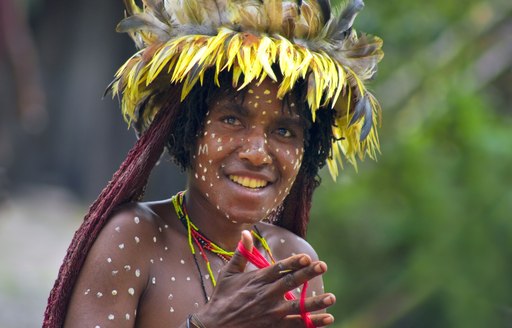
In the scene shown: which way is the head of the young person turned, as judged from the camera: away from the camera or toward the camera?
toward the camera
